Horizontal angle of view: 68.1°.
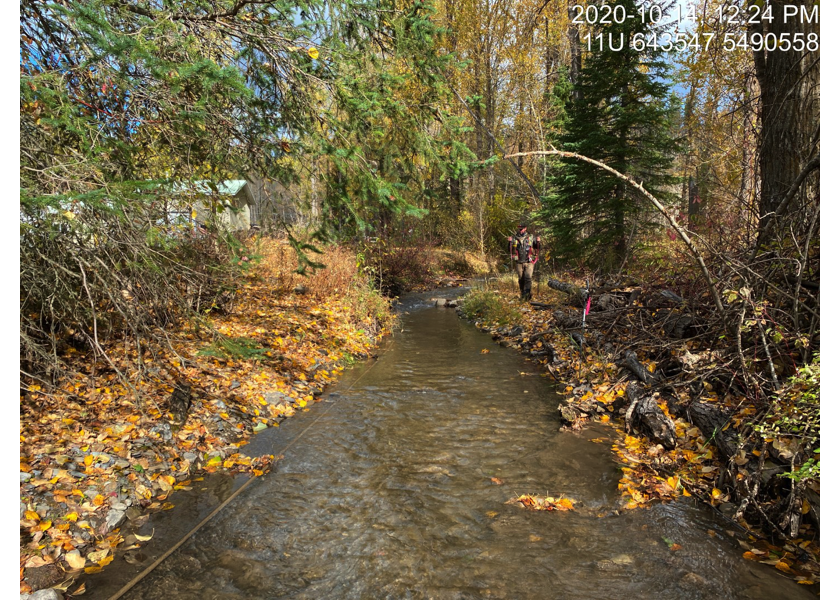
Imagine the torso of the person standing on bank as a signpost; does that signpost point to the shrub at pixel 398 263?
no

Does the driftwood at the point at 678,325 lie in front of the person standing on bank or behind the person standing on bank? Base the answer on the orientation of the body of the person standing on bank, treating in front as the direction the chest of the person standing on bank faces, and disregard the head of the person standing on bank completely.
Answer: in front

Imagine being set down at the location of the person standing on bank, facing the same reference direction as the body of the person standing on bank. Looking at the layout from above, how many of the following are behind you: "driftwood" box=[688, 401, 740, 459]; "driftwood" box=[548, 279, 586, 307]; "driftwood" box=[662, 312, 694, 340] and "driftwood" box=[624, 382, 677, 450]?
0

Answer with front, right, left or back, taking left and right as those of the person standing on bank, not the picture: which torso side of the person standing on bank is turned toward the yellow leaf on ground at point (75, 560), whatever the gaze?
front

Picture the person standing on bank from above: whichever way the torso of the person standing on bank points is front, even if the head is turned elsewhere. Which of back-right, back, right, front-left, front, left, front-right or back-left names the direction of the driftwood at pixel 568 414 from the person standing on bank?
front

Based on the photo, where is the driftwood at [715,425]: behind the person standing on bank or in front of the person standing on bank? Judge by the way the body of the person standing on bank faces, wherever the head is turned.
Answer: in front

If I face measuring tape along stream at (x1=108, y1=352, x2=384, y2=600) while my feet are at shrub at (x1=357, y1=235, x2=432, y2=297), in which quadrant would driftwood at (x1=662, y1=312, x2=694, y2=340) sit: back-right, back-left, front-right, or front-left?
front-left

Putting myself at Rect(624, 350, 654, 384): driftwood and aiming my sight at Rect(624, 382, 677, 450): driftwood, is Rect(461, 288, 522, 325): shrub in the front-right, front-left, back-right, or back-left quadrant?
back-right

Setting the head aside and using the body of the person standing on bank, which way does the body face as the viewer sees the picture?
toward the camera

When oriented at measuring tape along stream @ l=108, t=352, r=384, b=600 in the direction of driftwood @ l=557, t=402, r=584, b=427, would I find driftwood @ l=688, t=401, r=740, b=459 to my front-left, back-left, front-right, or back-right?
front-right
